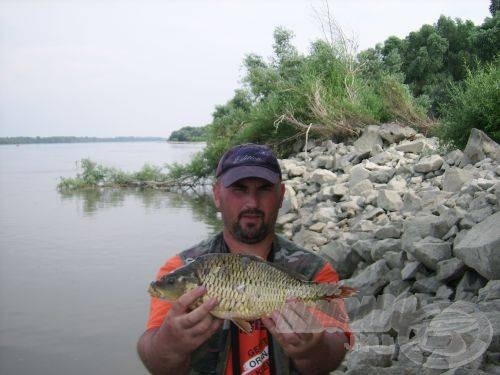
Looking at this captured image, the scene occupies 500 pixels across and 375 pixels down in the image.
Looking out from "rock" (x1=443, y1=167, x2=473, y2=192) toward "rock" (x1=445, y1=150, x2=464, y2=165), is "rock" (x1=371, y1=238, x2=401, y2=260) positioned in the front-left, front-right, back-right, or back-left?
back-left

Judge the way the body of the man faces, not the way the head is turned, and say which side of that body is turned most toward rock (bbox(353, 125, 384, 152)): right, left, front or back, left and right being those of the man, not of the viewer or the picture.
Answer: back

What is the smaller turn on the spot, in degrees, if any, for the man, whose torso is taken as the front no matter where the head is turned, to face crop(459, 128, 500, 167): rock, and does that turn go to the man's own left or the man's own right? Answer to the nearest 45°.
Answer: approximately 135° to the man's own left

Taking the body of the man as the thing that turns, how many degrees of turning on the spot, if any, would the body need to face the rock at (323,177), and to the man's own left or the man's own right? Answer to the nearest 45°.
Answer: approximately 180°

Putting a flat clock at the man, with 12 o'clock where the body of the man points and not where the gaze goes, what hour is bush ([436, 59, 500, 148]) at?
The bush is roughly at 7 o'clock from the man.

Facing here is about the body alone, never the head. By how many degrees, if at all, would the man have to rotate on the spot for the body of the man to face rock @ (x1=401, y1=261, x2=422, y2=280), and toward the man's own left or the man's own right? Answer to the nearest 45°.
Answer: approximately 135° to the man's own left

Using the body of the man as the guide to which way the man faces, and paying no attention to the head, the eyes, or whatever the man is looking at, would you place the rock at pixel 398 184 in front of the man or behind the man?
behind

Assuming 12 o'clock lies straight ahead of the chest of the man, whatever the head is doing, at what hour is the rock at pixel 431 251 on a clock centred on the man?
The rock is roughly at 7 o'clock from the man.

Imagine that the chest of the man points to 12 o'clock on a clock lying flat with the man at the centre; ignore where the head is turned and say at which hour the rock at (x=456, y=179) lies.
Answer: The rock is roughly at 7 o'clock from the man.

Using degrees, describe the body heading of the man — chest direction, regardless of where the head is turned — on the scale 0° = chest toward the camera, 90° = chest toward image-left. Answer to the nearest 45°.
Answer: approximately 0°

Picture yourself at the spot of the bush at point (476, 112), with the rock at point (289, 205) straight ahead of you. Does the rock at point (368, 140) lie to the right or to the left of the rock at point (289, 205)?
right
